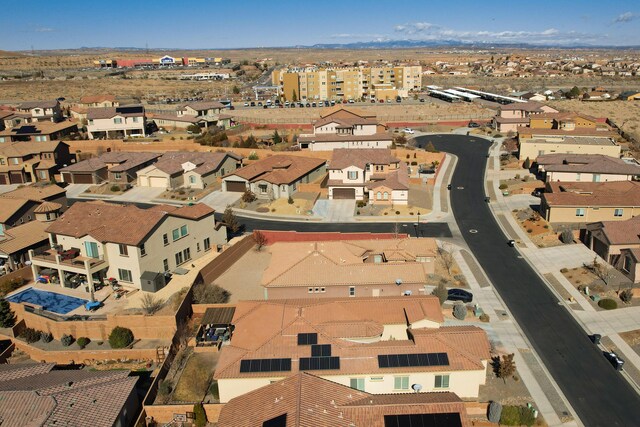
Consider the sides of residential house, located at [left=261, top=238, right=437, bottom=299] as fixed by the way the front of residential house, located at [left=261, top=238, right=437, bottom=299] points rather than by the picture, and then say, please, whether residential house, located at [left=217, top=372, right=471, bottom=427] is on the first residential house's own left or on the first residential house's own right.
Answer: on the first residential house's own right

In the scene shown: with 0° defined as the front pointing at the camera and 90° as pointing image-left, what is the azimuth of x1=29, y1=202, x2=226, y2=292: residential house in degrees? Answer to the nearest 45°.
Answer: approximately 225°

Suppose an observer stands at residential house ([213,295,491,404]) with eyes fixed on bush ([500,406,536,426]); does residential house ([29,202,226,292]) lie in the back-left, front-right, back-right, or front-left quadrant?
back-left

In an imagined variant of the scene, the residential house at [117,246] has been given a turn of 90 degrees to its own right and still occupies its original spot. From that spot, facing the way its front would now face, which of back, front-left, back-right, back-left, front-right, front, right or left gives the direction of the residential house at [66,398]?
front-right

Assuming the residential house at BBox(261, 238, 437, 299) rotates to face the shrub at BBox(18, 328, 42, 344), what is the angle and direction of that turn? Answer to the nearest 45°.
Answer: approximately 180°

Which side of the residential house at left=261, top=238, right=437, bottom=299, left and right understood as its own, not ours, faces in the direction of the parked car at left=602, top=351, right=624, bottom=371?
front

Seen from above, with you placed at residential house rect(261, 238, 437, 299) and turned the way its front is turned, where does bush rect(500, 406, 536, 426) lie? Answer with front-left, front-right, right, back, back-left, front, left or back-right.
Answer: front-right

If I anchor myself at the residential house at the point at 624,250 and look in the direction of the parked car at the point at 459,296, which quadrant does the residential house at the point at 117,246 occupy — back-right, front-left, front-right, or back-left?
front-right

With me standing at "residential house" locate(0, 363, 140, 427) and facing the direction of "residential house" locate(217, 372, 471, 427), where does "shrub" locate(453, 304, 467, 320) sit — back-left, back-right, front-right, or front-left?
front-left

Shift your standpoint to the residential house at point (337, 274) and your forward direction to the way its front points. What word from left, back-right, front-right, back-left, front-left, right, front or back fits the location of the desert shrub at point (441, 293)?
front

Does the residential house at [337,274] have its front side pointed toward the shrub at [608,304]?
yes

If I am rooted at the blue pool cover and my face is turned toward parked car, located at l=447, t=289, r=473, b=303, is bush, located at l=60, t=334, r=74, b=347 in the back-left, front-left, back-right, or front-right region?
front-right

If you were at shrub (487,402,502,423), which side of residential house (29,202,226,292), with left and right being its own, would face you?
right

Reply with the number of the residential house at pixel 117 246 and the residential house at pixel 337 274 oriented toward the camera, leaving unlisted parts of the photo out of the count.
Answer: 0

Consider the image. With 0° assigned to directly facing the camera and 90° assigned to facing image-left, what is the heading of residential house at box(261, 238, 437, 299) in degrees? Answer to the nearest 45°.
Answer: approximately 270°

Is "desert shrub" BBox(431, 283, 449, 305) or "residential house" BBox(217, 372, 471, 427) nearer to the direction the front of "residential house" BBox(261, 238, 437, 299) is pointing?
the desert shrub

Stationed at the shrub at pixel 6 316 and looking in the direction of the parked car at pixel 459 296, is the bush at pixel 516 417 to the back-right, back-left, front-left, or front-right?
front-right

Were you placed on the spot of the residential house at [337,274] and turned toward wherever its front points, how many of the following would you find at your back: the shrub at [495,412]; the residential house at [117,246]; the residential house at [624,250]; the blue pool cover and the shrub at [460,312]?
2

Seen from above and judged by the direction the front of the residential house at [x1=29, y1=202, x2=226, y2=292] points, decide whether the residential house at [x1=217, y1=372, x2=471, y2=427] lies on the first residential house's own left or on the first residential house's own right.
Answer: on the first residential house's own right

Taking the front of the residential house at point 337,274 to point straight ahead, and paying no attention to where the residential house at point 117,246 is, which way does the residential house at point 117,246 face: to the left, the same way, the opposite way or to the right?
to the left

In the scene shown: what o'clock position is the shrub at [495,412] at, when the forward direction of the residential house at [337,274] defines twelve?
The shrub is roughly at 2 o'clock from the residential house.

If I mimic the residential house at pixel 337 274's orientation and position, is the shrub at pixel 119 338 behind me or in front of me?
behind
